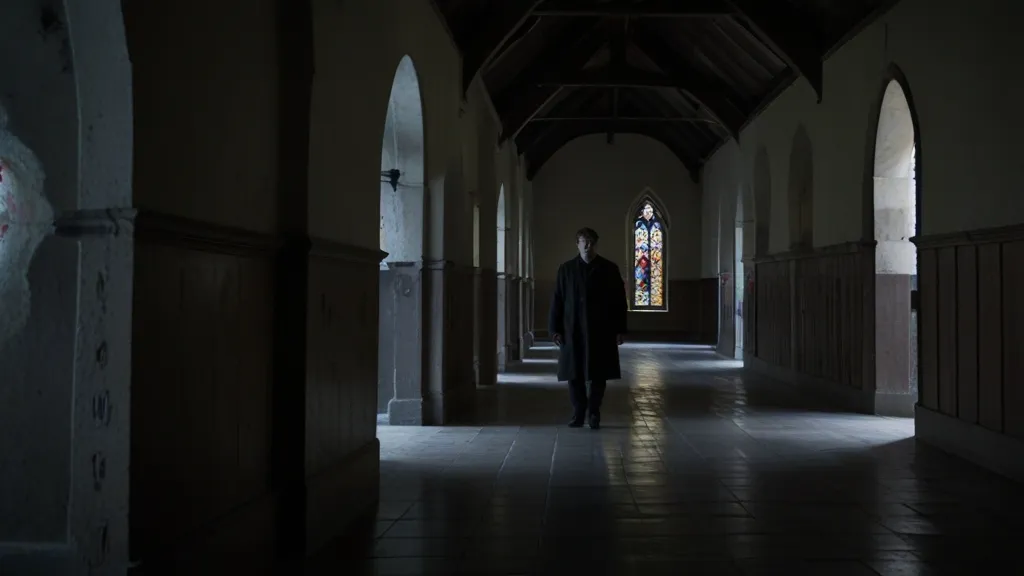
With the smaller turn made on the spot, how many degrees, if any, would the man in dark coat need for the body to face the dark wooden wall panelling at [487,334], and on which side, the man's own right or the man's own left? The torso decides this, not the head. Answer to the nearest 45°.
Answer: approximately 180°

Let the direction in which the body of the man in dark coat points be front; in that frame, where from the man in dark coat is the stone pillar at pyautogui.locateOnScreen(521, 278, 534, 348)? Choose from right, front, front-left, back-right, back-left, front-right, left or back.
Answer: back

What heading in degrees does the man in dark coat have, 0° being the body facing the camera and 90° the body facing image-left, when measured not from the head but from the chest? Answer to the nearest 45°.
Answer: approximately 0°

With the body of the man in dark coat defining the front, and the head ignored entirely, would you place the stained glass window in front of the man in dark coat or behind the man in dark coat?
behind

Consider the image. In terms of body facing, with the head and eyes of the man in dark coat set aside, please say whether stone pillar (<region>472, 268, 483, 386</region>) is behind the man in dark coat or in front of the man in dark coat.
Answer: behind

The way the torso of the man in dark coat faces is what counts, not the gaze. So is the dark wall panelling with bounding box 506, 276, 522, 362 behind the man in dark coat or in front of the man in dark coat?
behind
